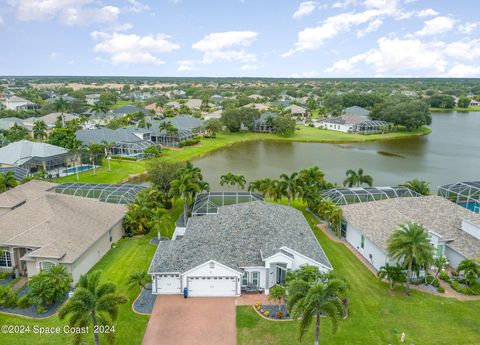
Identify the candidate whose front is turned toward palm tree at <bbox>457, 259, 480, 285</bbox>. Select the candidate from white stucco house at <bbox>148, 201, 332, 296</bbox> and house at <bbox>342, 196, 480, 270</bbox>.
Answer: the house

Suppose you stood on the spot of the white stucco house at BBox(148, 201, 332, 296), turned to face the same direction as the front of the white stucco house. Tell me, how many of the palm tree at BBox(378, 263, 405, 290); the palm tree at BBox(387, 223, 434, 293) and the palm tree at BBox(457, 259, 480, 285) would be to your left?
3

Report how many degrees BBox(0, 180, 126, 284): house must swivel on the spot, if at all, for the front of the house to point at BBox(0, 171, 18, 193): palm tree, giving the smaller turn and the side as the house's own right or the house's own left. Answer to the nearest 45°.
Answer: approximately 135° to the house's own right

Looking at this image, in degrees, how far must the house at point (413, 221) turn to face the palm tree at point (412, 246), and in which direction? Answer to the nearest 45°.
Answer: approximately 45° to its right

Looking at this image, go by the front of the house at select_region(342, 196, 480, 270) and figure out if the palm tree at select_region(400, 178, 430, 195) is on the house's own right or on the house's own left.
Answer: on the house's own left

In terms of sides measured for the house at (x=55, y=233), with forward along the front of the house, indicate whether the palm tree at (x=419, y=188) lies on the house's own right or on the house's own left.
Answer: on the house's own left

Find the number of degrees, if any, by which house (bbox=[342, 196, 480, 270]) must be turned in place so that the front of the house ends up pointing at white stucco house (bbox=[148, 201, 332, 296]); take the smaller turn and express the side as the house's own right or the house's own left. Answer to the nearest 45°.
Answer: approximately 90° to the house's own right

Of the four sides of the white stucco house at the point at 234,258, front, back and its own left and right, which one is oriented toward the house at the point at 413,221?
left

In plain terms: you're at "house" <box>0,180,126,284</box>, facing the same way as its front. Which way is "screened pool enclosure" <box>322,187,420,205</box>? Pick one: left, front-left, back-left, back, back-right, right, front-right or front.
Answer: back-left

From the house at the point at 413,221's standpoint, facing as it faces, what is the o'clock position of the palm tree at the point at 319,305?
The palm tree is roughly at 2 o'clock from the house.

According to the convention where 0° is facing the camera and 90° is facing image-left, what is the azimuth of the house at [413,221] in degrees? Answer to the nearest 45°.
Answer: approximately 315°

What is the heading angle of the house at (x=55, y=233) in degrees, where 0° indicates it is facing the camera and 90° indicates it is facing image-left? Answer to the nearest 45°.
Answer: approximately 45°

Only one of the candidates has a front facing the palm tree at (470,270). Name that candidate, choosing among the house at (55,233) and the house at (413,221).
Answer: the house at (413,221)

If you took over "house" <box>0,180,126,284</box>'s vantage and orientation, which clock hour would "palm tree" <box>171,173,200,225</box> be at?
The palm tree is roughly at 7 o'clock from the house.
